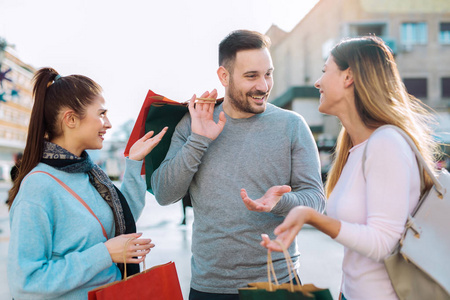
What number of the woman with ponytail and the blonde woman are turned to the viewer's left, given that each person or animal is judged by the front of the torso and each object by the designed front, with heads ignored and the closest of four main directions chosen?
1

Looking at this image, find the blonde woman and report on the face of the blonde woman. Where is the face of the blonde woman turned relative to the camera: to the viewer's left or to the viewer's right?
to the viewer's left

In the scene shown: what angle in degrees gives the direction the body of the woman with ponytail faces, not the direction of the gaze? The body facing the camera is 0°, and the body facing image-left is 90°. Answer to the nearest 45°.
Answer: approximately 270°

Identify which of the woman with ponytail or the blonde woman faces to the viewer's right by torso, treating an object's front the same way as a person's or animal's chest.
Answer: the woman with ponytail

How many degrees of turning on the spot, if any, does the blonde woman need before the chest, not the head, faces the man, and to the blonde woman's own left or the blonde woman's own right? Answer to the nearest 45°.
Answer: approximately 45° to the blonde woman's own right

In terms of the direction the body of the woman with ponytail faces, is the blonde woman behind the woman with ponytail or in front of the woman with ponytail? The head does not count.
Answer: in front

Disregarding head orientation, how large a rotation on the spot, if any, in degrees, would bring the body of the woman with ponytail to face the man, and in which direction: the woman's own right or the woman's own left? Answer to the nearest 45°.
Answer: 0° — they already face them

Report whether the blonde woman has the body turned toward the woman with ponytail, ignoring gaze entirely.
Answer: yes

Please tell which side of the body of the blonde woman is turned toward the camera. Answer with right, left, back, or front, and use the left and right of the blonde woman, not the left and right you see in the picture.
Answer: left
